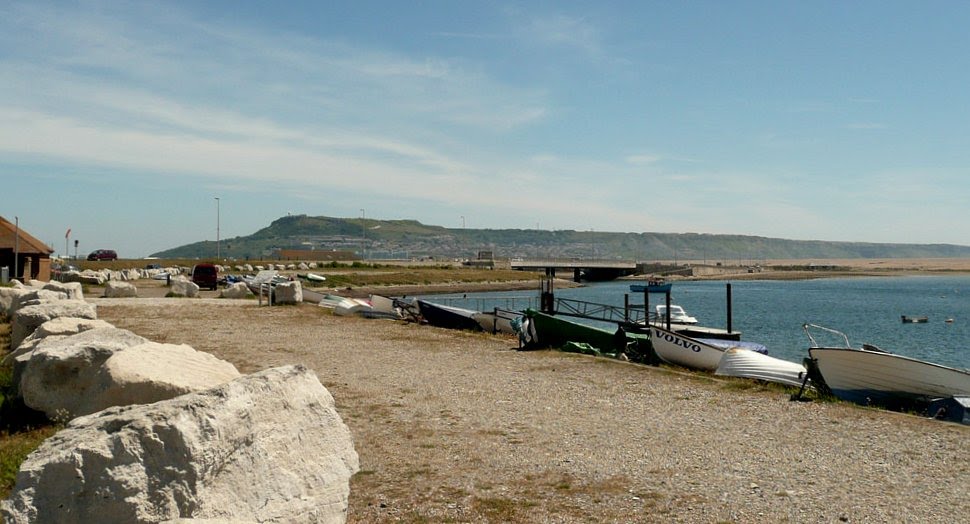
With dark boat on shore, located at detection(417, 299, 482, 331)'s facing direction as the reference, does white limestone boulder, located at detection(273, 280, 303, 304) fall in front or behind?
in front

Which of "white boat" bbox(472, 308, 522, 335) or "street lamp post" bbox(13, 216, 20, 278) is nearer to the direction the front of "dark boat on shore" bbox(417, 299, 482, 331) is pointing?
the street lamp post

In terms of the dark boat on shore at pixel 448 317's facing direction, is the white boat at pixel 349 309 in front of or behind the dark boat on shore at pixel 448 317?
in front

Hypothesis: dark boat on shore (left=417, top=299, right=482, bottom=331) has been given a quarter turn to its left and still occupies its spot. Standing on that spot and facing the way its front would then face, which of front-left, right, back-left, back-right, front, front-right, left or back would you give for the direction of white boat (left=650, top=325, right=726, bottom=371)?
front-left

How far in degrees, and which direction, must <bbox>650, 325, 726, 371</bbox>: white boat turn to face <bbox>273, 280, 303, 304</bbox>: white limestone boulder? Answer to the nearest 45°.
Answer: approximately 45° to its right

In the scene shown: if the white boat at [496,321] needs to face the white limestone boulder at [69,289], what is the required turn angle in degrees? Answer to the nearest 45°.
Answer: approximately 45° to its left

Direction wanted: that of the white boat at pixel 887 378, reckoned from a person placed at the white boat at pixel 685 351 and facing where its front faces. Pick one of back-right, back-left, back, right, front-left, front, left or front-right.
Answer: back-left

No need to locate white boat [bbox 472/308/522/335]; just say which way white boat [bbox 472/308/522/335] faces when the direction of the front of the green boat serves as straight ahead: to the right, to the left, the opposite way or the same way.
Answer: the same way

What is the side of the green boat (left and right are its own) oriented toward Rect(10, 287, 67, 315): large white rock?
front

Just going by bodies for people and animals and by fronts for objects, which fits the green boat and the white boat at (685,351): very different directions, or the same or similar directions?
same or similar directions

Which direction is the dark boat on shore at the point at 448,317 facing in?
to the viewer's left

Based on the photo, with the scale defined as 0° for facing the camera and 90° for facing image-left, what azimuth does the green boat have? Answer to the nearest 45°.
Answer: approximately 90°

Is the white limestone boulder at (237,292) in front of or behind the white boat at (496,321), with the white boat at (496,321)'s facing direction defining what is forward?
in front

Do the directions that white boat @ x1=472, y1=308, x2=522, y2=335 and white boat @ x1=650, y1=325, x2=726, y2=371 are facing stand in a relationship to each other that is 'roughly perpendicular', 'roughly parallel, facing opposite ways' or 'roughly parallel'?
roughly parallel

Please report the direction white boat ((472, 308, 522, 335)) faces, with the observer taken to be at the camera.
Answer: facing to the left of the viewer

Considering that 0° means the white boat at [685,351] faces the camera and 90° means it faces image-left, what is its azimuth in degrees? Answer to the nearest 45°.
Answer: approximately 90°

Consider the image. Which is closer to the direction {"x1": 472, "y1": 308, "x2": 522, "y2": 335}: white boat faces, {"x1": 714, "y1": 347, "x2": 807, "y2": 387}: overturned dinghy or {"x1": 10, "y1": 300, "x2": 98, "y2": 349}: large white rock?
the large white rock
